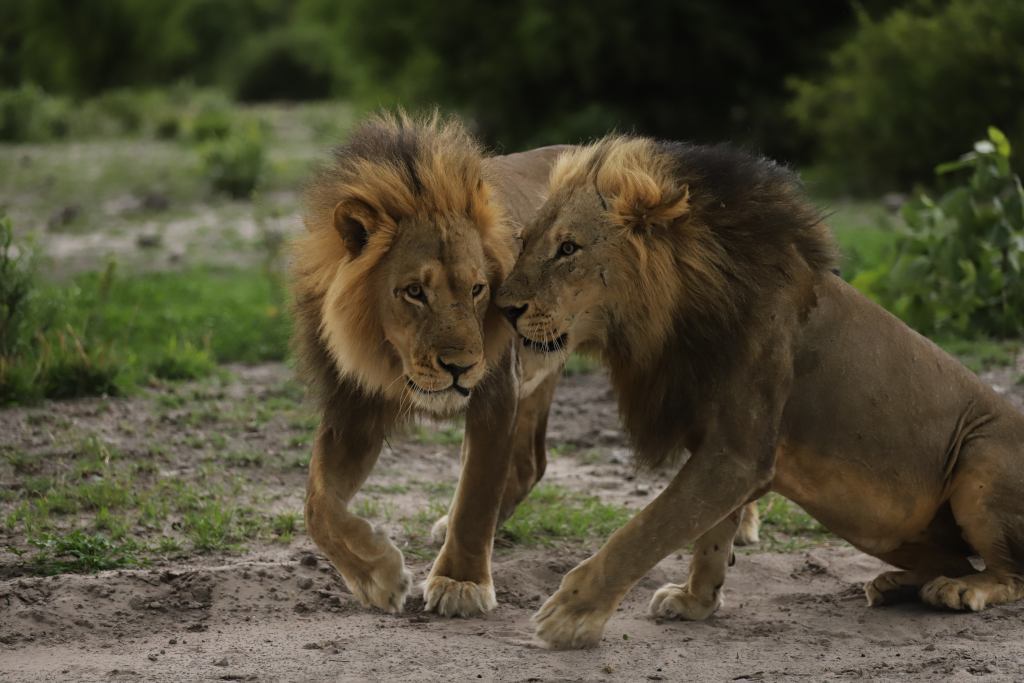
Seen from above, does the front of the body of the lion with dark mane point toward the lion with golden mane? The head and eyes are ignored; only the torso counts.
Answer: yes

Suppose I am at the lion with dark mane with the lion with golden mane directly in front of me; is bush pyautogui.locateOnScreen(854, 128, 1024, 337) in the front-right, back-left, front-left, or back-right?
back-right

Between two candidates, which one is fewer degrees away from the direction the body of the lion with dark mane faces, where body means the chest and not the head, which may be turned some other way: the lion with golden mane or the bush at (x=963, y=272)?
the lion with golden mane

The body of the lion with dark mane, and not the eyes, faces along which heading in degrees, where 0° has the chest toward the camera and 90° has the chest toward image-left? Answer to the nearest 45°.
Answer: approximately 90°

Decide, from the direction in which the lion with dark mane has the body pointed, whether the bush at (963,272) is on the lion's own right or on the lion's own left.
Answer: on the lion's own right
